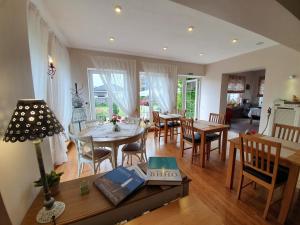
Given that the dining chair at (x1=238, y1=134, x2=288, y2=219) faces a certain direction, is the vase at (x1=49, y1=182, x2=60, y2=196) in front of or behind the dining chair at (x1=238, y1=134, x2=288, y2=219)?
behind

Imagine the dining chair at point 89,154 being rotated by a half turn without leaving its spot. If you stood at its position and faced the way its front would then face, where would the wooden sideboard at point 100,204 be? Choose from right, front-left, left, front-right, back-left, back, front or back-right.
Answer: front-left

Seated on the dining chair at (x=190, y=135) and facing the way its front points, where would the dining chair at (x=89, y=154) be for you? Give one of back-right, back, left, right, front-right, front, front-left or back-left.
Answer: back

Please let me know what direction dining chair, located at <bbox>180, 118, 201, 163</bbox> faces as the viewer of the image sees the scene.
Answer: facing away from the viewer and to the right of the viewer

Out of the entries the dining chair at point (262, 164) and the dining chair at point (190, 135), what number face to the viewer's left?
0

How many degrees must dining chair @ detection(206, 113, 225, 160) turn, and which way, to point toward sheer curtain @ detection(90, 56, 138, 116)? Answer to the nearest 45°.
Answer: approximately 45° to its right

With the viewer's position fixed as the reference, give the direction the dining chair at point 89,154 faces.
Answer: facing away from the viewer and to the right of the viewer

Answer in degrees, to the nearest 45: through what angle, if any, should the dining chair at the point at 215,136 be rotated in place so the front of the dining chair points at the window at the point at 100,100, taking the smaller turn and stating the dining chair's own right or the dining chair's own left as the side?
approximately 45° to the dining chair's own right

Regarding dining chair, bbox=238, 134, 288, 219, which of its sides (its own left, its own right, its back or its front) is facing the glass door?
left

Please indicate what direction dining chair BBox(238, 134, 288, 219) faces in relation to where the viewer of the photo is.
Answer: facing away from the viewer and to the right of the viewer

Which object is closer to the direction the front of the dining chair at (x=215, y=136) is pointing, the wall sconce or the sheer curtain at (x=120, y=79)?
the wall sconce

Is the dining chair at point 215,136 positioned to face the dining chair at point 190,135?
yes

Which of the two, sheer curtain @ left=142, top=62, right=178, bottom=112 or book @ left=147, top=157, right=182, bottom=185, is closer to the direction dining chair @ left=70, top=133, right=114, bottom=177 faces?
the sheer curtain
